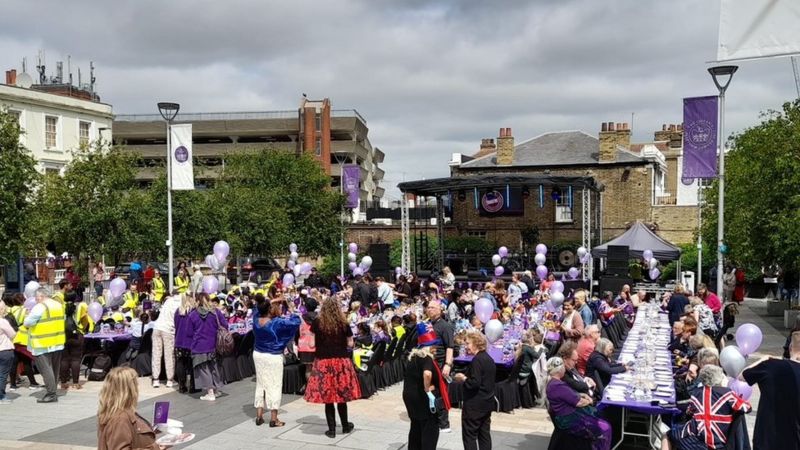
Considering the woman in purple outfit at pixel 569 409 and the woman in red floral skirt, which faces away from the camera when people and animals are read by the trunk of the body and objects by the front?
the woman in red floral skirt

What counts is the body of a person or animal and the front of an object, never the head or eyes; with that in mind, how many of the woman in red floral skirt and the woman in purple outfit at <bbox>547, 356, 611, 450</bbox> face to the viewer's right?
1

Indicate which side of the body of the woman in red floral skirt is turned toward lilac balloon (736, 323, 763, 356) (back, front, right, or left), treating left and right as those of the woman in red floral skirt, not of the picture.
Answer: right

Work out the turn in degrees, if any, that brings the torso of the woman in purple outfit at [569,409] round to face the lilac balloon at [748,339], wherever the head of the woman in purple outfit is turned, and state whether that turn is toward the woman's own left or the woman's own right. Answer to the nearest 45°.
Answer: approximately 45° to the woman's own left

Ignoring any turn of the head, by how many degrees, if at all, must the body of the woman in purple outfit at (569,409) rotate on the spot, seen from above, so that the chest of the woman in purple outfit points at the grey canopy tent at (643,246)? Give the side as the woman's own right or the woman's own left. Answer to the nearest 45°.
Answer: approximately 90° to the woman's own left

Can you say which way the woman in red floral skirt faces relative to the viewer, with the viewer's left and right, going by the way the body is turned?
facing away from the viewer

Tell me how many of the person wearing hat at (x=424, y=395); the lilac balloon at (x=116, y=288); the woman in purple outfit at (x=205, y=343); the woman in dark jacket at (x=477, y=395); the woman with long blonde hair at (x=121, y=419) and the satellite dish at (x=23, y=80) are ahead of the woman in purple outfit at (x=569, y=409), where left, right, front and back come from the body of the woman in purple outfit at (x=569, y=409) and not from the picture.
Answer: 0

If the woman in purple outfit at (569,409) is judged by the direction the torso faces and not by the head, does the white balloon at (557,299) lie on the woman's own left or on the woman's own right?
on the woman's own left

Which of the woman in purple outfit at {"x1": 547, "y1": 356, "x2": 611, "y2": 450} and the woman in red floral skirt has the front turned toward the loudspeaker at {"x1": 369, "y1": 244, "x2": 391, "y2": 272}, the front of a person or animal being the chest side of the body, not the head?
the woman in red floral skirt

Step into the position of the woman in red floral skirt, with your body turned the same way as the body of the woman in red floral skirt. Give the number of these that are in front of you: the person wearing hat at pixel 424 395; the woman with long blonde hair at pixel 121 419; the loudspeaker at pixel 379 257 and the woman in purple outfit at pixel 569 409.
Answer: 1

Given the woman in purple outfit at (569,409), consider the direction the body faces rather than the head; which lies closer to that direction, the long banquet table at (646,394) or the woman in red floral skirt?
the long banquet table

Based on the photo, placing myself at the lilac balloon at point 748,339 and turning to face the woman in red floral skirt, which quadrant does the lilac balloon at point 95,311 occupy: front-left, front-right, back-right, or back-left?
front-right

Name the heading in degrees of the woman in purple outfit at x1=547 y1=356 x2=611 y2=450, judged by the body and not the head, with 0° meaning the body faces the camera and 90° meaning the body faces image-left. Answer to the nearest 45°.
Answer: approximately 270°

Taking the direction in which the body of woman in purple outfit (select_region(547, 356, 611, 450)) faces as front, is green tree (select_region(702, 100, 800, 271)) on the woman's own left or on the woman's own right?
on the woman's own left

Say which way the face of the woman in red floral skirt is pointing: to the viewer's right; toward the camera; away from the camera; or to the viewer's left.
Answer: away from the camera

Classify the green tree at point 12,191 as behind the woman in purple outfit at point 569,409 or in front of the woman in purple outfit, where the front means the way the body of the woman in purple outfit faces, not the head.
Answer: behind

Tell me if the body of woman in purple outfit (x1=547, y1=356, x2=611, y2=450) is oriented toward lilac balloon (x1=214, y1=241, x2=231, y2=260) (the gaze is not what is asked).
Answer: no

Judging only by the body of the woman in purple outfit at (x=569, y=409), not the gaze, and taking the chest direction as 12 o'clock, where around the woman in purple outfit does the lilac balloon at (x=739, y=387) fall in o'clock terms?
The lilac balloon is roughly at 11 o'clock from the woman in purple outfit.

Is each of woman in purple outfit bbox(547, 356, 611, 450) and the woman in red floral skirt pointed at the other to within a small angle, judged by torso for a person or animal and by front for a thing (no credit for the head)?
no
